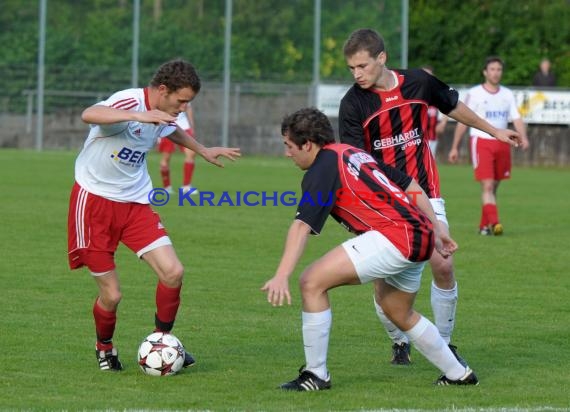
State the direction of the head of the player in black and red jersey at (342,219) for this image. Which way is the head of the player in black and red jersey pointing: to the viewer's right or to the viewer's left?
to the viewer's left

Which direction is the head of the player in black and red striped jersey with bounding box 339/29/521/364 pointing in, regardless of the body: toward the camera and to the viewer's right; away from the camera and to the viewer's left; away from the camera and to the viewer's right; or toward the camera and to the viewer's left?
toward the camera and to the viewer's left

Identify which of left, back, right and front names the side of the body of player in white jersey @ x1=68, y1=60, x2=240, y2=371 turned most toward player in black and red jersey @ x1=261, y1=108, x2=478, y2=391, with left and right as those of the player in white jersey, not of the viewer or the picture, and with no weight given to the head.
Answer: front

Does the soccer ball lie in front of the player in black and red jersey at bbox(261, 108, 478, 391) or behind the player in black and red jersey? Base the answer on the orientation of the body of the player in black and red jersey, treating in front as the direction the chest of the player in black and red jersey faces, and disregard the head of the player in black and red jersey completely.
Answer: in front

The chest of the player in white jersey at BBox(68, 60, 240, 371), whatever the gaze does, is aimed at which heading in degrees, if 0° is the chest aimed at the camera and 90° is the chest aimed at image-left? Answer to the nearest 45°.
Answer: approximately 315°

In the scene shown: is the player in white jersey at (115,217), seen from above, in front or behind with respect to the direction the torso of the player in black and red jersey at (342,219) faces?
in front

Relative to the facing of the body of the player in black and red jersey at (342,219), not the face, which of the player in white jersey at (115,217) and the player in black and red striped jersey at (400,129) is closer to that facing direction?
the player in white jersey

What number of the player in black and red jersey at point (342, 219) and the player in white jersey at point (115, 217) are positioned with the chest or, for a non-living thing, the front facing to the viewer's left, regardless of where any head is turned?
1

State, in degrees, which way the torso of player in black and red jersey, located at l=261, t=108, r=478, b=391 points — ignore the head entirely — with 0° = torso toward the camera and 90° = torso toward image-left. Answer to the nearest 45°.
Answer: approximately 90°

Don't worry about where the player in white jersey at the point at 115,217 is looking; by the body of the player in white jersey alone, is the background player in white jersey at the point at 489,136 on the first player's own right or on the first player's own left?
on the first player's own left

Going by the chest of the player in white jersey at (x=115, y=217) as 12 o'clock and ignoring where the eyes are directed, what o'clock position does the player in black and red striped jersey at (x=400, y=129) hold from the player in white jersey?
The player in black and red striped jersey is roughly at 10 o'clock from the player in white jersey.
